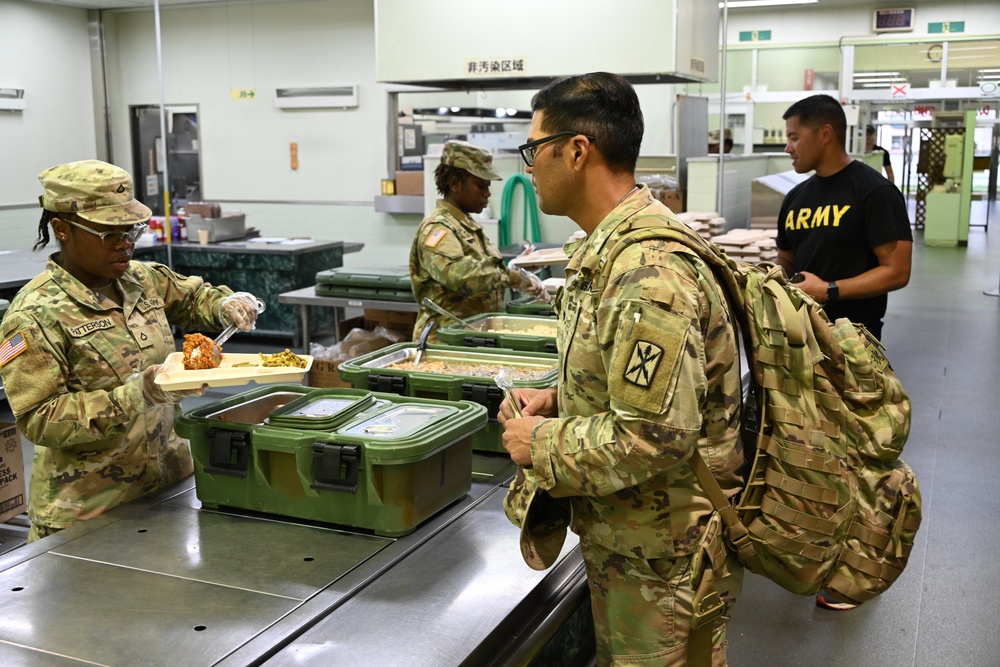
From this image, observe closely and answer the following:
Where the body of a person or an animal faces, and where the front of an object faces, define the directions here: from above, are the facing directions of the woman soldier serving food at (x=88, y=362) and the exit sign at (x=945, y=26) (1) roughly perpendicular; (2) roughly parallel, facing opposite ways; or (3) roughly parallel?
roughly perpendicular

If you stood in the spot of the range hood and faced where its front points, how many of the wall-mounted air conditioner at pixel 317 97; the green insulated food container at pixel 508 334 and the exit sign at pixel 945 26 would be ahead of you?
1

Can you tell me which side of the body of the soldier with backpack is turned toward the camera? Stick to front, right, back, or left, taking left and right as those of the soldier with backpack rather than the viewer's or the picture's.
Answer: left

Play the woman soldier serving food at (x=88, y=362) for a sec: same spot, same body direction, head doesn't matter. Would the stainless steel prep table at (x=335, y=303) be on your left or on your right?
on your left

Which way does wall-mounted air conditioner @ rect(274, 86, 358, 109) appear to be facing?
toward the camera

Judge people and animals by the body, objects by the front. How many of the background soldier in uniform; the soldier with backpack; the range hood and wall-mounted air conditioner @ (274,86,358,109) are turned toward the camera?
2

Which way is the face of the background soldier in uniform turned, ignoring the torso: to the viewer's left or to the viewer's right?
to the viewer's right

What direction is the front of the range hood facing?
toward the camera

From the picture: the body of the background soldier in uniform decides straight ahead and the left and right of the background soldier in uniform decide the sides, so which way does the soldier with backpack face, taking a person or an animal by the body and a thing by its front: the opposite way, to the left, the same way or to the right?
the opposite way

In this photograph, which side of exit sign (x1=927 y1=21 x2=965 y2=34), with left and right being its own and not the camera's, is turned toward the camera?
front

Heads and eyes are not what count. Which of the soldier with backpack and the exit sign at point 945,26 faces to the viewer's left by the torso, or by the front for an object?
the soldier with backpack

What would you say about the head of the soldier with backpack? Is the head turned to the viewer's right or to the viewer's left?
to the viewer's left
